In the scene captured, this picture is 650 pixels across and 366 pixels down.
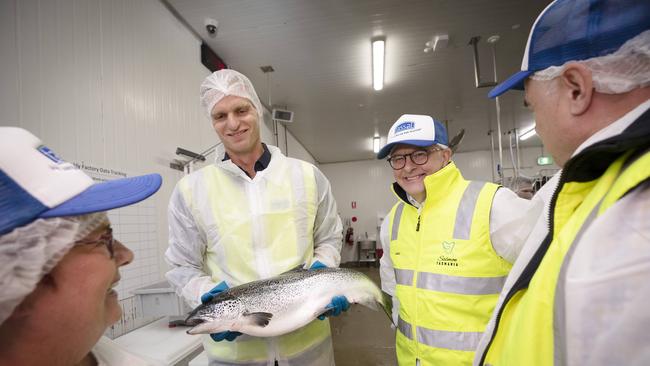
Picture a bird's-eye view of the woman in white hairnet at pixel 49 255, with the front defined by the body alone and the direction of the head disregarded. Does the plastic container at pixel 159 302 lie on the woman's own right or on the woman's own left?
on the woman's own left

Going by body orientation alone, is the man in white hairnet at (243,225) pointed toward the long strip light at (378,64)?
no

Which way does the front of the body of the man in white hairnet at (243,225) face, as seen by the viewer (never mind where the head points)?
toward the camera

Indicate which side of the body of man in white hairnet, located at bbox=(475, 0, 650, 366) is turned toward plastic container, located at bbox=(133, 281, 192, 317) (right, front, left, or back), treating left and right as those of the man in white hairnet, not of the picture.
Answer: front

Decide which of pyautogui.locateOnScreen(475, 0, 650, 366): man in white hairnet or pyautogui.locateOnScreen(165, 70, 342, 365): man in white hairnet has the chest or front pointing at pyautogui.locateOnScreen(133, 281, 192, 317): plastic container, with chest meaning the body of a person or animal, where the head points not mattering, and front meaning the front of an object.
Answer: pyautogui.locateOnScreen(475, 0, 650, 366): man in white hairnet

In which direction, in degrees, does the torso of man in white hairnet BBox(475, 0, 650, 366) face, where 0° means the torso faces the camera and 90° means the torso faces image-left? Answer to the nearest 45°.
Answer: approximately 90°

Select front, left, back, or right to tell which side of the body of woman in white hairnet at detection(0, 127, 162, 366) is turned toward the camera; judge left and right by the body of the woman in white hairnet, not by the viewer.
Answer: right

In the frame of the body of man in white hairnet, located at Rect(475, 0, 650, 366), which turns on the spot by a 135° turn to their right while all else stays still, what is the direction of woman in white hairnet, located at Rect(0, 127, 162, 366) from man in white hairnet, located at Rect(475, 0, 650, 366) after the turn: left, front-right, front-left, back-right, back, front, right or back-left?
back

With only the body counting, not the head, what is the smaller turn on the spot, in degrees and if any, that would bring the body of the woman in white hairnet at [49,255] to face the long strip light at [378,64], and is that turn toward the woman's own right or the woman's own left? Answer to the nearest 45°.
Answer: approximately 45° to the woman's own left

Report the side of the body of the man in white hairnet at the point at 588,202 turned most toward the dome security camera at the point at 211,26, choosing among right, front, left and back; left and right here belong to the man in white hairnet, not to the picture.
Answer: front

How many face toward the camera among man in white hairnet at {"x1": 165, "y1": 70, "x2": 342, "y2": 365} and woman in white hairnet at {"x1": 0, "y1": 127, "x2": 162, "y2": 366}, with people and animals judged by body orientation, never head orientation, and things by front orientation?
1

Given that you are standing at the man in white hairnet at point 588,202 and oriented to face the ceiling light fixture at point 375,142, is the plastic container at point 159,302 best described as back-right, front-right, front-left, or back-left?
front-left

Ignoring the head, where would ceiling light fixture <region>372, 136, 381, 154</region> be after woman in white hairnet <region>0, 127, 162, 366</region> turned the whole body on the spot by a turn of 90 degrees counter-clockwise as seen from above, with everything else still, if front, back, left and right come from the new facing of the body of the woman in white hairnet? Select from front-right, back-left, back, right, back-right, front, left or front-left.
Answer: front-right

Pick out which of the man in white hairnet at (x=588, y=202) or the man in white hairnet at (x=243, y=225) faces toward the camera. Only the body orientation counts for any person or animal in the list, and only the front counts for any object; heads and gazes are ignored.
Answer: the man in white hairnet at (x=243, y=225)

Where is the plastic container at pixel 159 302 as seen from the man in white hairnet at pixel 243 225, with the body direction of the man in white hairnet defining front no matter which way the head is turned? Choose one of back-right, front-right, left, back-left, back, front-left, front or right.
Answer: back-right

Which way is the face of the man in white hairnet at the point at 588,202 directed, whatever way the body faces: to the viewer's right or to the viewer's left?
to the viewer's left
